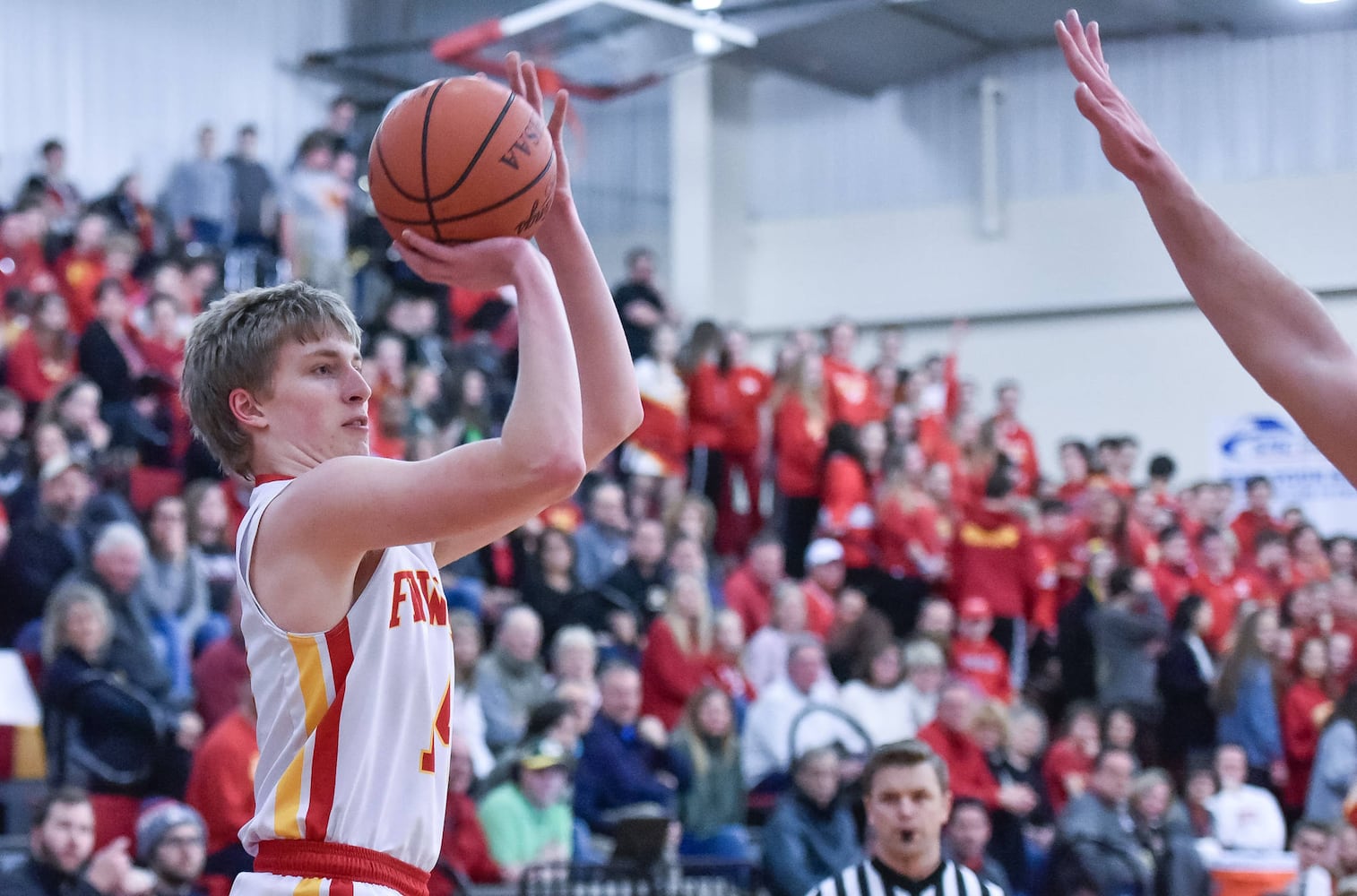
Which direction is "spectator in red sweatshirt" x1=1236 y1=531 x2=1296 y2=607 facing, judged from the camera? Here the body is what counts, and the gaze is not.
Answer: toward the camera

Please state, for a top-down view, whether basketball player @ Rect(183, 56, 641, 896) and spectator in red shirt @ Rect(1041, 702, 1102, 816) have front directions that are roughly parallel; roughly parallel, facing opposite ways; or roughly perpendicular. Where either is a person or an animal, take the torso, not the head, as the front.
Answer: roughly perpendicular

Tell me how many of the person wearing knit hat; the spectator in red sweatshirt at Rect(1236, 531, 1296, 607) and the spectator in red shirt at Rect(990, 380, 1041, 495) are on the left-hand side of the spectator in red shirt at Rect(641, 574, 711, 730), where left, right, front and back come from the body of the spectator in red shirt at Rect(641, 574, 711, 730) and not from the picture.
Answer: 2

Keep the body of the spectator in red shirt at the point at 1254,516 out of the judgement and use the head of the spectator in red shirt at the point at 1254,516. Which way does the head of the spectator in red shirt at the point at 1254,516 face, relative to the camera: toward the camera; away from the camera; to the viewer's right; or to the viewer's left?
toward the camera

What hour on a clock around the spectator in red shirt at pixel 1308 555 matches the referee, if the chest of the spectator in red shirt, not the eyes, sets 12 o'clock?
The referee is roughly at 12 o'clock from the spectator in red shirt.

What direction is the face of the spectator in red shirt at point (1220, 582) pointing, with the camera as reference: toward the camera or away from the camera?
toward the camera

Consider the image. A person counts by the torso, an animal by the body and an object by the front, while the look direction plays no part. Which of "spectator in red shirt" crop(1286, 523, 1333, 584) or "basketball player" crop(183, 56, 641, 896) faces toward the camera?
the spectator in red shirt

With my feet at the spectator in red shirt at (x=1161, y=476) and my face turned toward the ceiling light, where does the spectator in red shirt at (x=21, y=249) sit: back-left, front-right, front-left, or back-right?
front-left

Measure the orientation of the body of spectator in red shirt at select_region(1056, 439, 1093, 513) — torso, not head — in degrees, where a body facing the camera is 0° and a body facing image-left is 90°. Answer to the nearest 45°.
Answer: approximately 45°

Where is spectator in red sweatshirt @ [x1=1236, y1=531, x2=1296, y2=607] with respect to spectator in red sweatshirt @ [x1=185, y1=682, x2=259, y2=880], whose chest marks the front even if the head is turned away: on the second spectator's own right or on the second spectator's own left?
on the second spectator's own left

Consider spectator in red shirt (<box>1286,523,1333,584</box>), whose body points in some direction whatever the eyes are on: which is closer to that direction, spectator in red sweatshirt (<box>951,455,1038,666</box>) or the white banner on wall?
the spectator in red sweatshirt

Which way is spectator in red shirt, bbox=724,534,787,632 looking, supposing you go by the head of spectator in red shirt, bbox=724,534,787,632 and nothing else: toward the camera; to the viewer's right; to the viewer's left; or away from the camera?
toward the camera

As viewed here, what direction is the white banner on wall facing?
toward the camera
